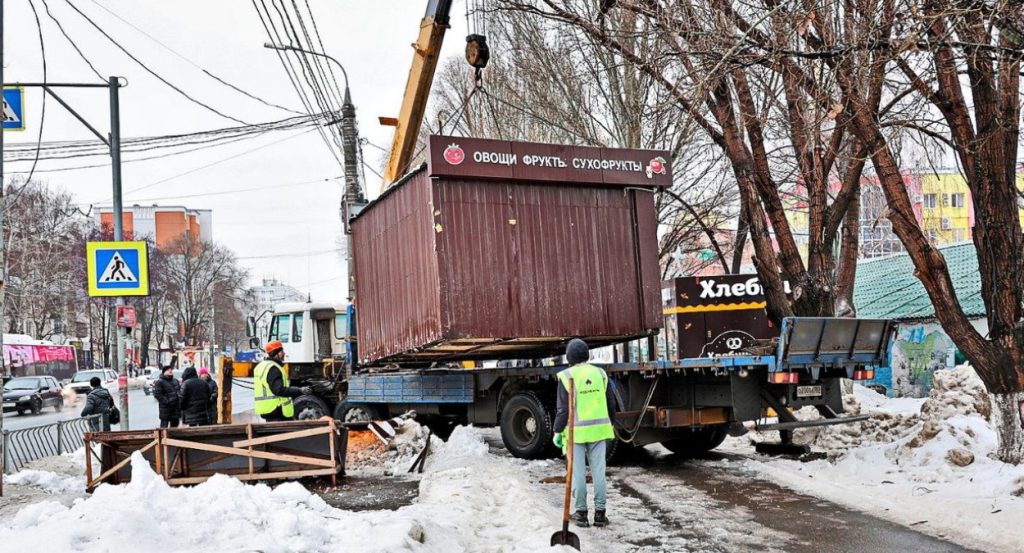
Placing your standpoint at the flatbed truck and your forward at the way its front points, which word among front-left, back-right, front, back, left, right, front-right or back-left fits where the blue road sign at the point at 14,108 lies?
front-left

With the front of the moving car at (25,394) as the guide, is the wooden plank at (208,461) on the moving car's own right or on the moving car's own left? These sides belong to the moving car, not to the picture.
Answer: on the moving car's own left

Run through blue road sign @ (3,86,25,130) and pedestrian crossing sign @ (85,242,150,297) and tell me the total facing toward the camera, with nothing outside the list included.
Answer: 2

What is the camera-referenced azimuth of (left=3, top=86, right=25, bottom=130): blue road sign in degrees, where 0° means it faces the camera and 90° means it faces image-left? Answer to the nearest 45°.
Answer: approximately 0°

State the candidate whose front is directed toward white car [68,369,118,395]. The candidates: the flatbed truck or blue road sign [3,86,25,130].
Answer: the flatbed truck

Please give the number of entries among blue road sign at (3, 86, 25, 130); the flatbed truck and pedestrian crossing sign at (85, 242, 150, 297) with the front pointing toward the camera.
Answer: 2

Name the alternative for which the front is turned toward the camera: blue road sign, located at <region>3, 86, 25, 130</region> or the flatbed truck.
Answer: the blue road sign

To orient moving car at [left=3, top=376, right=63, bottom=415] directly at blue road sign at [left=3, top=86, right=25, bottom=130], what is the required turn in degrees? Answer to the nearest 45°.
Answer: approximately 45° to its left

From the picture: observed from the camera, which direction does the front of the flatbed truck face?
facing away from the viewer and to the left of the viewer

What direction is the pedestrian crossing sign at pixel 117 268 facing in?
toward the camera
